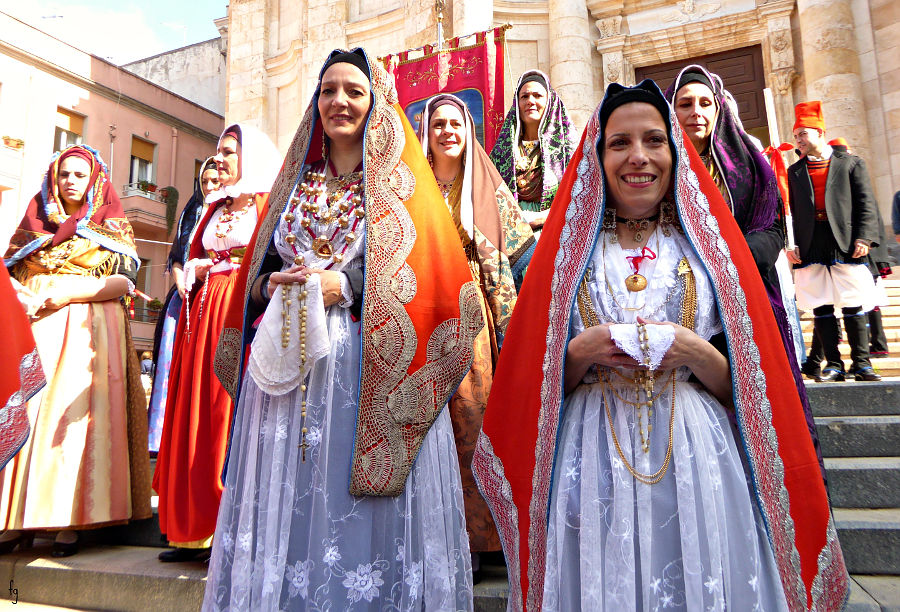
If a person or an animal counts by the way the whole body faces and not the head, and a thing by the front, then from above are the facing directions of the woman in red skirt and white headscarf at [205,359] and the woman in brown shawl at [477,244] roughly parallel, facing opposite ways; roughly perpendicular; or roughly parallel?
roughly parallel

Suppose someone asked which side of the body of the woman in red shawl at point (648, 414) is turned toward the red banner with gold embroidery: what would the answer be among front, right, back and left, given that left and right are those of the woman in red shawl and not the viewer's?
back

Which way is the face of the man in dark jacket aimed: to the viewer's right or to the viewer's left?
to the viewer's left

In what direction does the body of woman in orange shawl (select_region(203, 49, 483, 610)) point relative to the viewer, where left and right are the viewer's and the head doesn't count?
facing the viewer and to the left of the viewer

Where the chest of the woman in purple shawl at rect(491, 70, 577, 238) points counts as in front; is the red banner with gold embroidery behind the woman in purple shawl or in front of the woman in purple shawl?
behind

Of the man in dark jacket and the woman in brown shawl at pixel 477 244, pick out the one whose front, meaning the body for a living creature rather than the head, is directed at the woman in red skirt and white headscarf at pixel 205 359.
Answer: the man in dark jacket

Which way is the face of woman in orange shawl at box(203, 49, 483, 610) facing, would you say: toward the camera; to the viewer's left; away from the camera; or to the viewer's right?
toward the camera

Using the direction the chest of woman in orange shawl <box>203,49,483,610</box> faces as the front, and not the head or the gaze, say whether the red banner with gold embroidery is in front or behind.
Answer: behind

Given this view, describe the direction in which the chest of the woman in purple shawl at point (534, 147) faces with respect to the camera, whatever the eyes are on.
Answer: toward the camera

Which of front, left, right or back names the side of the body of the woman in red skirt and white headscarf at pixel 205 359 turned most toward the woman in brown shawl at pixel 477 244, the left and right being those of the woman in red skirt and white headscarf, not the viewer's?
left

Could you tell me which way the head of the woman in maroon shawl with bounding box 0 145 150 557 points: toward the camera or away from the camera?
toward the camera

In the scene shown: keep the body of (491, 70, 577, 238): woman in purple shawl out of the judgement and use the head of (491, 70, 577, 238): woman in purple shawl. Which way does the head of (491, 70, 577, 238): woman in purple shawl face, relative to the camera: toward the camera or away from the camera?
toward the camera

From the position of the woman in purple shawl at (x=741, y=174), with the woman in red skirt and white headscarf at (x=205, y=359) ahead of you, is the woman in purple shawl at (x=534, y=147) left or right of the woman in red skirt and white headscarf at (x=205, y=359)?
right

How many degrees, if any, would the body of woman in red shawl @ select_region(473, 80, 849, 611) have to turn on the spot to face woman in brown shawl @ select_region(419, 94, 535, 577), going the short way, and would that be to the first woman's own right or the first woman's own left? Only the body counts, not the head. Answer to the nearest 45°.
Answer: approximately 135° to the first woman's own right

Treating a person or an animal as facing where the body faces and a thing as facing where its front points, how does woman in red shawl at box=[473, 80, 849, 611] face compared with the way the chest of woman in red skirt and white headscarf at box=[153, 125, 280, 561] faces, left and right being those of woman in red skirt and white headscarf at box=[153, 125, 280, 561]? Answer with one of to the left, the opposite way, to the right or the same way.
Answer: the same way

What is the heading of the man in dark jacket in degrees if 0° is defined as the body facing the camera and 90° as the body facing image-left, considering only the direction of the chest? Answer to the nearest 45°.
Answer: approximately 45°

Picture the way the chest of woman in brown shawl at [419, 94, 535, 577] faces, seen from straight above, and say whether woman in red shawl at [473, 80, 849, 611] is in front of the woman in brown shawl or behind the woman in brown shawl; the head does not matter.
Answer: in front

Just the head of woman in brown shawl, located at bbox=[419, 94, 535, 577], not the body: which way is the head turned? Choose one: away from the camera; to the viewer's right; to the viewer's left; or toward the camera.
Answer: toward the camera
